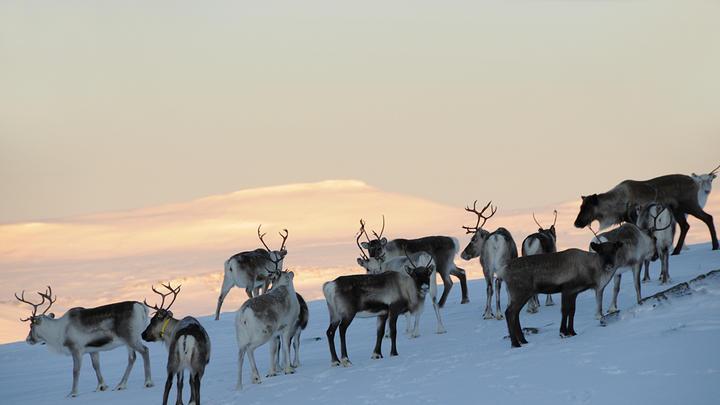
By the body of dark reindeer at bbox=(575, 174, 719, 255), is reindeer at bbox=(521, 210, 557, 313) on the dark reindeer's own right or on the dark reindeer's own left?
on the dark reindeer's own left

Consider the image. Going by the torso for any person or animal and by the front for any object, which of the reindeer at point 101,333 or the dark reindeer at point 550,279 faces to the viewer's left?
the reindeer

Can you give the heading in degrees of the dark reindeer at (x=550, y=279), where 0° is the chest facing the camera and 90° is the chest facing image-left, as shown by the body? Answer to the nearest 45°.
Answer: approximately 270°

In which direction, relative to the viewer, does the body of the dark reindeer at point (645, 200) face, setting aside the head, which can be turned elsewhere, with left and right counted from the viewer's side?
facing to the left of the viewer

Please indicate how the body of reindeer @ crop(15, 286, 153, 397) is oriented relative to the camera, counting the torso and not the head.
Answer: to the viewer's left

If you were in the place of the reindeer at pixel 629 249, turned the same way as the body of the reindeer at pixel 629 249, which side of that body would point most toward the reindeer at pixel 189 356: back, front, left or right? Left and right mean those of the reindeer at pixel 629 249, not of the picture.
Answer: front

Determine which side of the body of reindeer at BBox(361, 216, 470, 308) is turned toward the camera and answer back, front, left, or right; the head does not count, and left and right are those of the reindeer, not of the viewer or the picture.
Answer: left

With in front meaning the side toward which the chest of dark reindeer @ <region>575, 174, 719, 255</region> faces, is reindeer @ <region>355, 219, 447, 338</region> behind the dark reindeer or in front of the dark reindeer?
in front

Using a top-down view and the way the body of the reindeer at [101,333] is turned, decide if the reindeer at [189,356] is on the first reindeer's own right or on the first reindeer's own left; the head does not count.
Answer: on the first reindeer's own left

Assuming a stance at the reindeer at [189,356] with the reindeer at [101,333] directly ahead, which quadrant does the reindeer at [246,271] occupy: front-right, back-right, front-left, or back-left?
front-right

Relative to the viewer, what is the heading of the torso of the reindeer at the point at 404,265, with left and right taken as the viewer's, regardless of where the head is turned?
facing to the left of the viewer

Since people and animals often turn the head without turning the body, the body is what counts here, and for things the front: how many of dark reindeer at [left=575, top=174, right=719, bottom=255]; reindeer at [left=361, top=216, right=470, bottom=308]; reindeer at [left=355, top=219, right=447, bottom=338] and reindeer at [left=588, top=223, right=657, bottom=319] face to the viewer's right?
0

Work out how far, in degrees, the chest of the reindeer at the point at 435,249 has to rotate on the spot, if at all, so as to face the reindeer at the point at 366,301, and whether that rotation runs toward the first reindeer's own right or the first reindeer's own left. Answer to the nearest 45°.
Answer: approximately 90° to the first reindeer's own left

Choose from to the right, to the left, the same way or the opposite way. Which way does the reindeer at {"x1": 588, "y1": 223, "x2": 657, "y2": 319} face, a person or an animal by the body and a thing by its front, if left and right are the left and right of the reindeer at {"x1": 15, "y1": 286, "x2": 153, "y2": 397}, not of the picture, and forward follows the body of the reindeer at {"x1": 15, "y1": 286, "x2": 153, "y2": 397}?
the same way

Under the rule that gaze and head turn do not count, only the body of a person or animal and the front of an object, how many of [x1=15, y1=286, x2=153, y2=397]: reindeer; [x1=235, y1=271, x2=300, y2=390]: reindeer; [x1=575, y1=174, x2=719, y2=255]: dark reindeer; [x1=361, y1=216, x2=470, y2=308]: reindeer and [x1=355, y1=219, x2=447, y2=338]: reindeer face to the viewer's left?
4

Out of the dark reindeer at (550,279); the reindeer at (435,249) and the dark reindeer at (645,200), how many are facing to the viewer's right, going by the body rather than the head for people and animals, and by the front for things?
1
